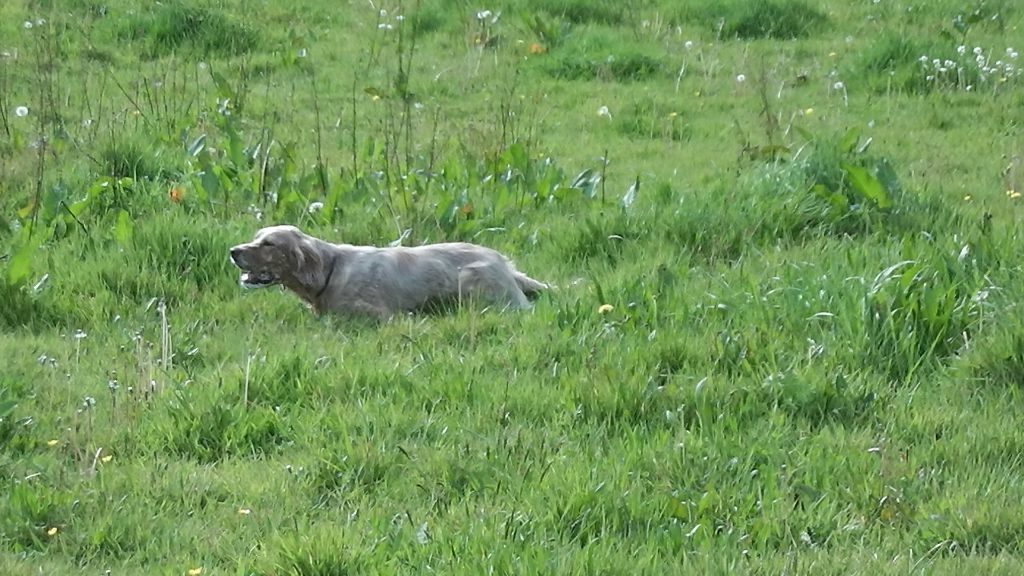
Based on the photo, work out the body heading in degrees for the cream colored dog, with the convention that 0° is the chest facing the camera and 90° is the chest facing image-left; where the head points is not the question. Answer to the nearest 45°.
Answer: approximately 90°
